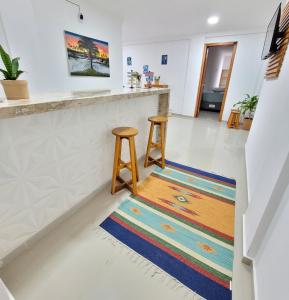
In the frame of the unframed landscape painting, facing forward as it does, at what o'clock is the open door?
The open door is roughly at 10 o'clock from the unframed landscape painting.

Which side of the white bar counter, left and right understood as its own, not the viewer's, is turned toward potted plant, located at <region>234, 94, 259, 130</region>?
left

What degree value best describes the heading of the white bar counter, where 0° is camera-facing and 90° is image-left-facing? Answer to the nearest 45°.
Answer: approximately 315°

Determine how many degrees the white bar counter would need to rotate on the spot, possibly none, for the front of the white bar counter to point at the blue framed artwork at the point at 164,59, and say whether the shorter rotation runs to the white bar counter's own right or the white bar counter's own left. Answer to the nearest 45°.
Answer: approximately 90° to the white bar counter's own left

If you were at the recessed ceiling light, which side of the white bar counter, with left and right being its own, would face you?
left

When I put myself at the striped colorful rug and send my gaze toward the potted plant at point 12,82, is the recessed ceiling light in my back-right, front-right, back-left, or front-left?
back-right

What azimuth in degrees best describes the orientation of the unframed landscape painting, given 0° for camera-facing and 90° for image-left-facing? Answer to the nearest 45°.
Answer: approximately 315°

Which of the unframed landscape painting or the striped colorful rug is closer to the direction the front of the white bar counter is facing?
the striped colorful rug
